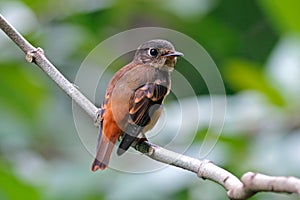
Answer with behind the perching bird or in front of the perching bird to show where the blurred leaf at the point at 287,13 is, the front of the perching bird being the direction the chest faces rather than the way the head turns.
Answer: in front

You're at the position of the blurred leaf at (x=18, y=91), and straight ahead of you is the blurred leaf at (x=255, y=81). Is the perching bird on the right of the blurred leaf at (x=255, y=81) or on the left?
right

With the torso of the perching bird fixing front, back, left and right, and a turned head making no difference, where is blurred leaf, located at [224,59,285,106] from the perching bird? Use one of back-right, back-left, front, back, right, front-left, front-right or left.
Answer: front
